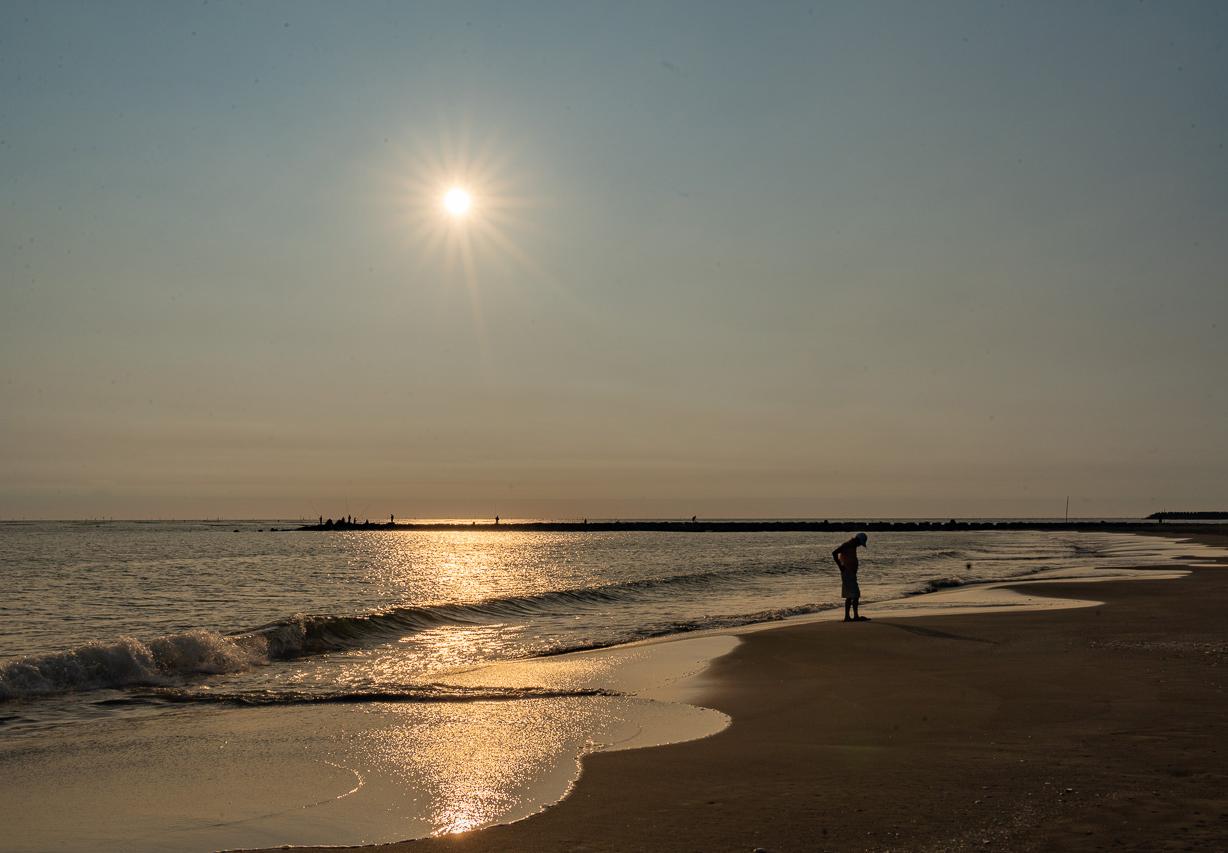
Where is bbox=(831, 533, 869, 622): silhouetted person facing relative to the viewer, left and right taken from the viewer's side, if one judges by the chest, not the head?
facing to the right of the viewer
